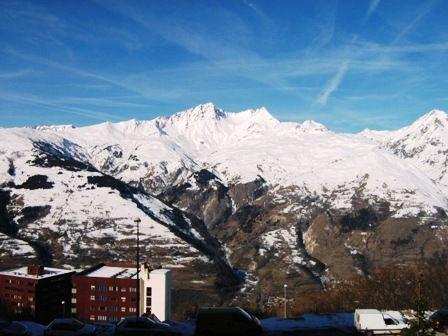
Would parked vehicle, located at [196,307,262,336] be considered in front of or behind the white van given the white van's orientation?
behind

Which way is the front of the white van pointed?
to the viewer's right

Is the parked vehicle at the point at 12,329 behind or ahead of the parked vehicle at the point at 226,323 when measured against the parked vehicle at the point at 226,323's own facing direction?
behind
